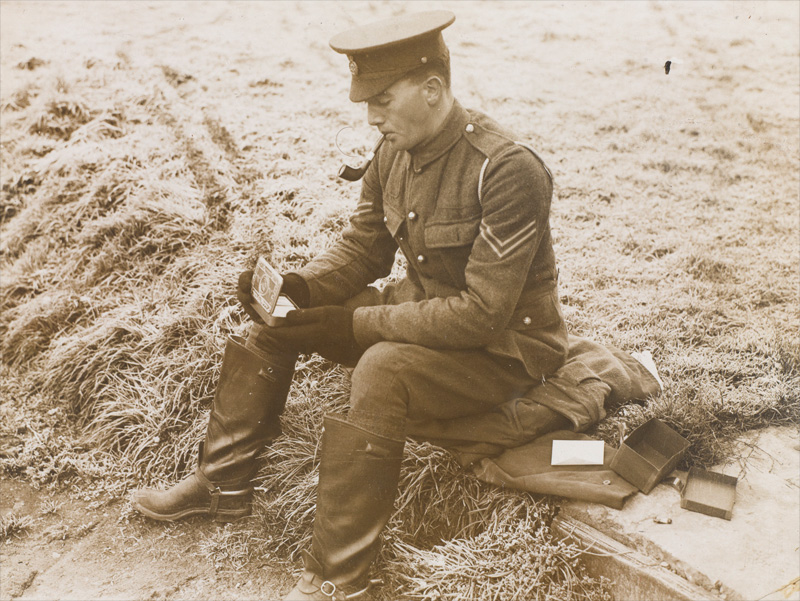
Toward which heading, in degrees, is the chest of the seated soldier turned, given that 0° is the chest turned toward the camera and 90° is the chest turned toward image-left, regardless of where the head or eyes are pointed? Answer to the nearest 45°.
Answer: approximately 45°

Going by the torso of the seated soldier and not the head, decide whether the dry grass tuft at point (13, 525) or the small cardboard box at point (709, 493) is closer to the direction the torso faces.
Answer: the dry grass tuft

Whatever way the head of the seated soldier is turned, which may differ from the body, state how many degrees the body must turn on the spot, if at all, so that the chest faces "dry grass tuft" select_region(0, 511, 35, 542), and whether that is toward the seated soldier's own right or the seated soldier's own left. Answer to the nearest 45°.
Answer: approximately 45° to the seated soldier's own right

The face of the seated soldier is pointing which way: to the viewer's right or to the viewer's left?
to the viewer's left

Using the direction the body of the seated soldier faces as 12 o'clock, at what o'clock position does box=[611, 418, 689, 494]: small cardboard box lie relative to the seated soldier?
The small cardboard box is roughly at 8 o'clock from the seated soldier.

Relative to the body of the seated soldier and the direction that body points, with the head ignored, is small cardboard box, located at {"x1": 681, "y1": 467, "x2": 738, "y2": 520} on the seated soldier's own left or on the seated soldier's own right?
on the seated soldier's own left
